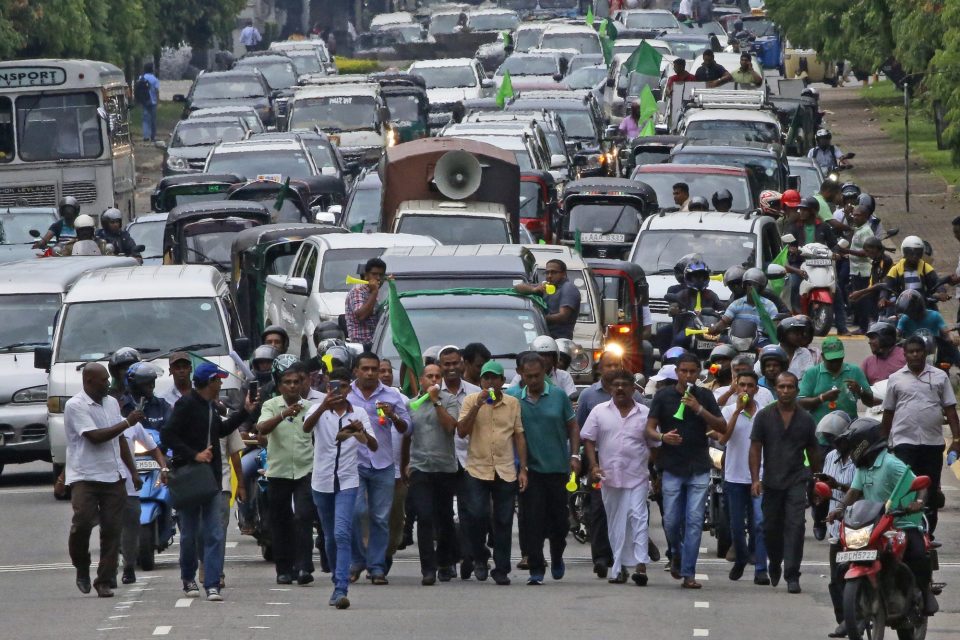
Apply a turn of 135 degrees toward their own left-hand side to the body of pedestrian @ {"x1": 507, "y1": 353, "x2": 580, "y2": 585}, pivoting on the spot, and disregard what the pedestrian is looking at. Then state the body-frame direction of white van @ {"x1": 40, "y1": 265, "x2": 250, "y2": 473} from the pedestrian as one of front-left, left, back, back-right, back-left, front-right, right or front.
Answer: left

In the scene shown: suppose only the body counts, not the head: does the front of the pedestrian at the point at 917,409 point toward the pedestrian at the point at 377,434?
no

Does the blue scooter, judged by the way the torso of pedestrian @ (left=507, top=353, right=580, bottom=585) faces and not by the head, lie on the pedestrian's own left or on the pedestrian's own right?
on the pedestrian's own right

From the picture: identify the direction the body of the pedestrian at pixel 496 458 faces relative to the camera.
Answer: toward the camera

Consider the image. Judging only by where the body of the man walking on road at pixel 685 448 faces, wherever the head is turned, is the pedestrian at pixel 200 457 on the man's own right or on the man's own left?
on the man's own right

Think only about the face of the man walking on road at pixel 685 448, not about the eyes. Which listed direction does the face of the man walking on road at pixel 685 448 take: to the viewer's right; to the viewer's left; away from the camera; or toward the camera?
toward the camera

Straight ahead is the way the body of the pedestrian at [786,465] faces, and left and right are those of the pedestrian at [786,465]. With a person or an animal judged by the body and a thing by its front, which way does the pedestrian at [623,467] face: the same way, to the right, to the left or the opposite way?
the same way

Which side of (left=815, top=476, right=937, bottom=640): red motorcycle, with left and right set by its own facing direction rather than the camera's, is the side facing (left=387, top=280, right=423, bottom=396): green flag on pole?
right

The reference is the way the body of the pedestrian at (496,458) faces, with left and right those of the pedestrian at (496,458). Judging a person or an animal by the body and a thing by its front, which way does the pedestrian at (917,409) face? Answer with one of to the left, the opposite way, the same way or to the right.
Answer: the same way

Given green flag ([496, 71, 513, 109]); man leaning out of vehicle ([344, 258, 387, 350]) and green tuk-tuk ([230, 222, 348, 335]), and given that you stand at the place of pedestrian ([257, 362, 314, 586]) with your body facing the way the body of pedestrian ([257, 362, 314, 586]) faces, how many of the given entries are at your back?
3

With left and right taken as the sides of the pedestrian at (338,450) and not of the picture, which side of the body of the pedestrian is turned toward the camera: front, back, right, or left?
front

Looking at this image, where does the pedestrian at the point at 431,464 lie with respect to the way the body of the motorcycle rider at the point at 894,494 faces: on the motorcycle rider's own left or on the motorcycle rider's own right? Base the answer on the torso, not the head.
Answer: on the motorcycle rider's own right

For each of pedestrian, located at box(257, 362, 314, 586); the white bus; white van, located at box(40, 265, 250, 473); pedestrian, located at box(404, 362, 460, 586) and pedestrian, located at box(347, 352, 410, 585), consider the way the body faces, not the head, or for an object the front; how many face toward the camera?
5

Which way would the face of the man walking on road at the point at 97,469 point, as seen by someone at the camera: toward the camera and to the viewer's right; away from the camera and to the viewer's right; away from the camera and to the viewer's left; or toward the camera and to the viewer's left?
toward the camera and to the viewer's right

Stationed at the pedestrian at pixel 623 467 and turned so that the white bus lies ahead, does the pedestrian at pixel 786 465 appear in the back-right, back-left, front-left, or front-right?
back-right

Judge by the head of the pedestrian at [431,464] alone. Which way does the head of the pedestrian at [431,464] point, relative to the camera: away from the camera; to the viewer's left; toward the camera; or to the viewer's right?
toward the camera

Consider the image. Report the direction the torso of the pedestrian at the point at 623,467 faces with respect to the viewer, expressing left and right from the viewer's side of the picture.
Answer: facing the viewer

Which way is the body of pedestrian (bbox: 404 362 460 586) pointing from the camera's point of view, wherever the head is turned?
toward the camera

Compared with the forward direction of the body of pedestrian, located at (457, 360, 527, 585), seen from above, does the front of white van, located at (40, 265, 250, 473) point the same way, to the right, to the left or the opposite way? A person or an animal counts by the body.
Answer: the same way

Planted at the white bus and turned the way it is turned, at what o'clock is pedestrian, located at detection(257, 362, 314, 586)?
The pedestrian is roughly at 12 o'clock from the white bus.
